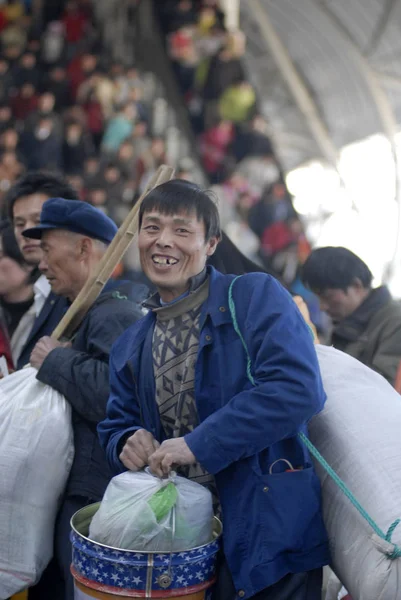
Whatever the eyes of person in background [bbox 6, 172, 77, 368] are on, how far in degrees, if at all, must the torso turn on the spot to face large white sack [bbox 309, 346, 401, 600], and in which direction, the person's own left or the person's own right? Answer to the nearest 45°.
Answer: approximately 90° to the person's own left

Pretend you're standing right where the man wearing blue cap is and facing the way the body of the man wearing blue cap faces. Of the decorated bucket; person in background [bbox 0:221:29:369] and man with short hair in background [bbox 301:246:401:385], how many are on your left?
1

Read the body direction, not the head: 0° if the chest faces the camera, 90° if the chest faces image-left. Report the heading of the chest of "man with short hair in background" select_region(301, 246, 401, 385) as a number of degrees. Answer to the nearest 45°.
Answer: approximately 45°

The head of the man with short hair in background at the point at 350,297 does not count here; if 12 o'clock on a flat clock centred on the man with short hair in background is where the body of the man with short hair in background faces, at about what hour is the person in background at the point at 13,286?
The person in background is roughly at 1 o'clock from the man with short hair in background.

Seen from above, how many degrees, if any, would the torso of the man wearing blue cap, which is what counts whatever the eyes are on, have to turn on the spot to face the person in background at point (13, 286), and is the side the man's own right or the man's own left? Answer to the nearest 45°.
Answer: approximately 90° to the man's own right

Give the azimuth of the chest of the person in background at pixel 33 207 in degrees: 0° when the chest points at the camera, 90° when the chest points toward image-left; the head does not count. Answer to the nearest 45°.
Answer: approximately 45°

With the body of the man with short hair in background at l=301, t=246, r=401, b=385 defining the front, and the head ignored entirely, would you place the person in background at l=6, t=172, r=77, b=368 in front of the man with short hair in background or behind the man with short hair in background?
in front

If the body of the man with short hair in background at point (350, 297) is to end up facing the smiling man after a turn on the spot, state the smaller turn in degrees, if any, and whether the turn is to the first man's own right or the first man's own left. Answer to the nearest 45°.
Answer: approximately 45° to the first man's own left

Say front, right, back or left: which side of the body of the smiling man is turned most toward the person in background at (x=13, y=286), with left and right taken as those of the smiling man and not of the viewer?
right
